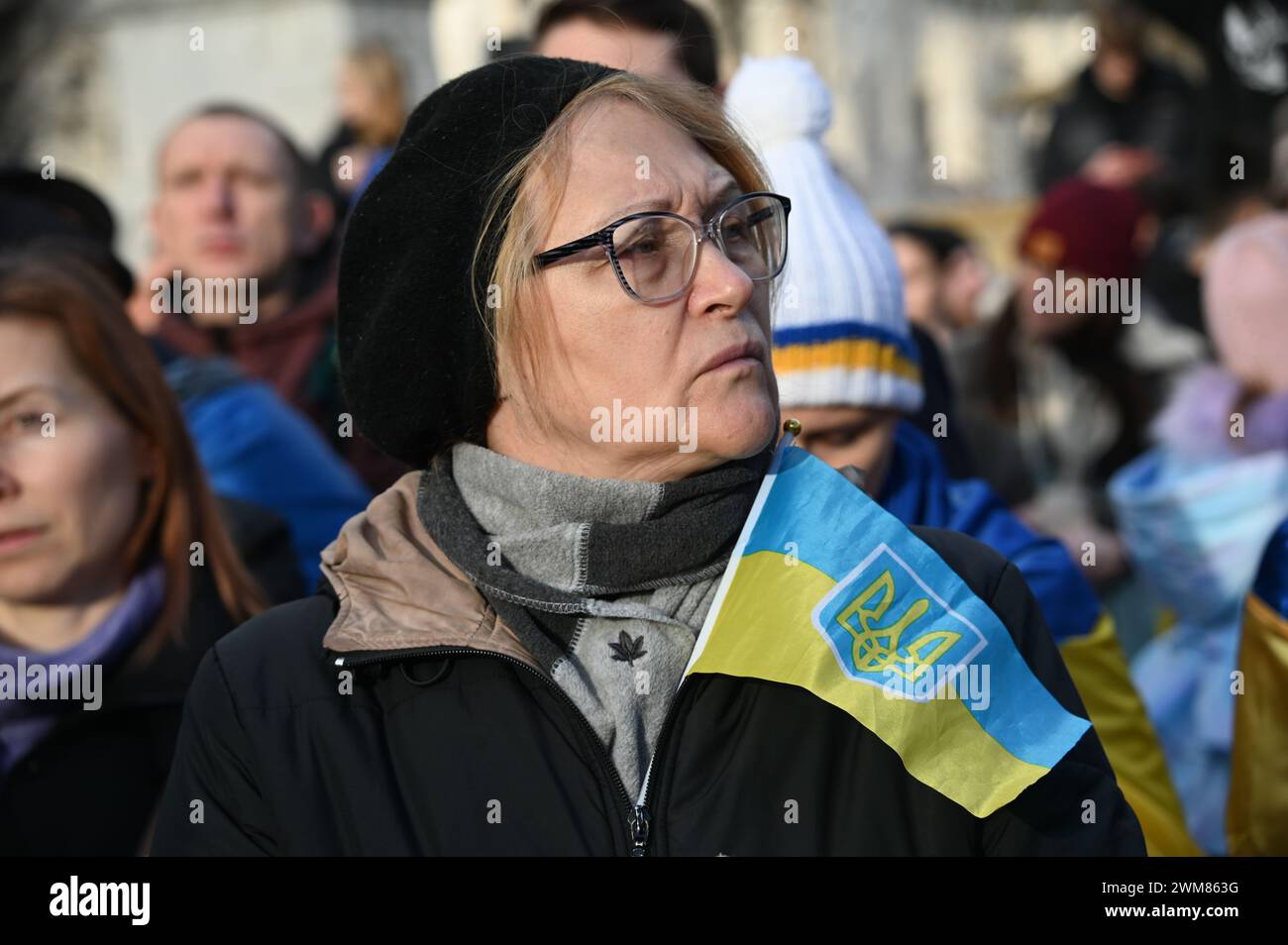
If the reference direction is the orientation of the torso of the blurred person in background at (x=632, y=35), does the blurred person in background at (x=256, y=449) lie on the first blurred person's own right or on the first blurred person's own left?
on the first blurred person's own right

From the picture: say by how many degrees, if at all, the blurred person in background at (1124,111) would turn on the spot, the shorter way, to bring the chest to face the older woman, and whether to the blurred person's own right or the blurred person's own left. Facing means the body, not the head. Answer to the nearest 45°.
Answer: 0° — they already face them

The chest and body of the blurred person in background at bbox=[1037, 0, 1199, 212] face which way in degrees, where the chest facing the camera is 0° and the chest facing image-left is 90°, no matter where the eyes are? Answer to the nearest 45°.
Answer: approximately 0°

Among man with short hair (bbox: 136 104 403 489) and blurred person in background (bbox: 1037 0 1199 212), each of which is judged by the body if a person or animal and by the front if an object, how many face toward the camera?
2

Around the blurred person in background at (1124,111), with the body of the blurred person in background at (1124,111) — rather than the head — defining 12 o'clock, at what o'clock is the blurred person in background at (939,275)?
the blurred person in background at (939,275) is roughly at 1 o'clock from the blurred person in background at (1124,111).

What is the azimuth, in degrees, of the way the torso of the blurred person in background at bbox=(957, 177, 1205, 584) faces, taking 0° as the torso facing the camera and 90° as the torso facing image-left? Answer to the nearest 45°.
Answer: approximately 45°

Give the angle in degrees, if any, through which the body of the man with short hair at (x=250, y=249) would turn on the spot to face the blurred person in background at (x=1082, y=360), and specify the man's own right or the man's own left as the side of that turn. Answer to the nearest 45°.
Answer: approximately 90° to the man's own left
